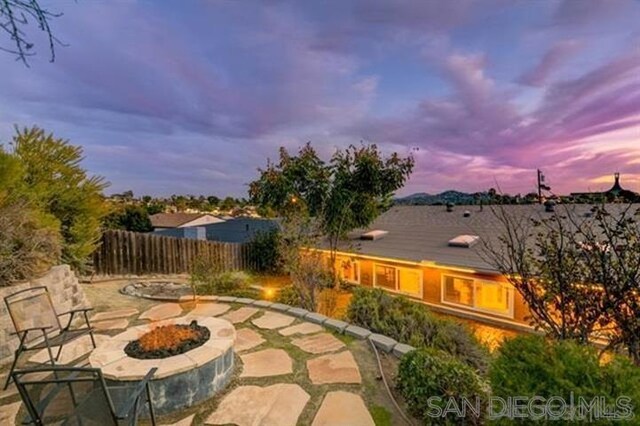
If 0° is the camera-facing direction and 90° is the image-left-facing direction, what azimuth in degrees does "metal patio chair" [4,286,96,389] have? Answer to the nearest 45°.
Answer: approximately 315°

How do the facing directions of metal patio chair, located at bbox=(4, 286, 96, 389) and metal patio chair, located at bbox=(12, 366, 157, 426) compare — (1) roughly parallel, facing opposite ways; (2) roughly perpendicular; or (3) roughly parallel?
roughly perpendicular

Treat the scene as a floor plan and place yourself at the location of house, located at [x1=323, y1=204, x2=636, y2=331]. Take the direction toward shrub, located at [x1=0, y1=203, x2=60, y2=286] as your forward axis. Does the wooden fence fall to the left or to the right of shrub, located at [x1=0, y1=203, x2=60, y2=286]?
right

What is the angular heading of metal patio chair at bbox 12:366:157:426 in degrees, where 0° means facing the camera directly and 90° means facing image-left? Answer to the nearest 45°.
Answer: approximately 225°

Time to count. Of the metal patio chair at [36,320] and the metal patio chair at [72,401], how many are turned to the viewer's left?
0

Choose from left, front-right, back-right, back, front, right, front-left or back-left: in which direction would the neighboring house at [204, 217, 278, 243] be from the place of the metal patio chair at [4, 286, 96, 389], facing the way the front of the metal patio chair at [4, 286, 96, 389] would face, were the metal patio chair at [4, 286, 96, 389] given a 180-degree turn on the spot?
right

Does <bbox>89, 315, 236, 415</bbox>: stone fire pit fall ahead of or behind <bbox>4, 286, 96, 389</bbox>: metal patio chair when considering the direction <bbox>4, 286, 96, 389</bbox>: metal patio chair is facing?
ahead

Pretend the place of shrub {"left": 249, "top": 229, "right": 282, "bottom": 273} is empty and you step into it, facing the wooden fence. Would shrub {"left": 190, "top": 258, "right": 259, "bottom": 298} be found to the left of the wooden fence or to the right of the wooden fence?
left

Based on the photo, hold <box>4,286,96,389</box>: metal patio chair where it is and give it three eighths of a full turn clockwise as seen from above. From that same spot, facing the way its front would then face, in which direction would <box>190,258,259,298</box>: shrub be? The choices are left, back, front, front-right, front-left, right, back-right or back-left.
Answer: back-right

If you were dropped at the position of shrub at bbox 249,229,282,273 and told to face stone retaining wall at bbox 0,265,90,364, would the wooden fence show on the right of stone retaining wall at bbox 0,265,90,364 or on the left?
right

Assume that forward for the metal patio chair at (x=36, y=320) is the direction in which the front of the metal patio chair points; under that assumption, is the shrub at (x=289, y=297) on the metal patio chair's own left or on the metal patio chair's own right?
on the metal patio chair's own left

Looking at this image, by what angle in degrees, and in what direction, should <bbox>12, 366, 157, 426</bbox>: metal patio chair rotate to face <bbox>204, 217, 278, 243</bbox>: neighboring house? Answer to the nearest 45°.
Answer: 0° — it already faces it

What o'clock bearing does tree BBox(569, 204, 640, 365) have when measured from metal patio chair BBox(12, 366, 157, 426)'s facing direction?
The tree is roughly at 2 o'clock from the metal patio chair.
